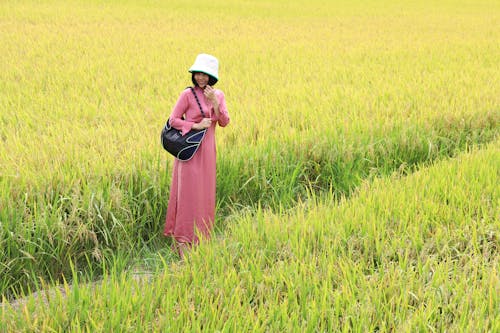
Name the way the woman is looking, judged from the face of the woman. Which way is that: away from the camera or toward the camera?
toward the camera

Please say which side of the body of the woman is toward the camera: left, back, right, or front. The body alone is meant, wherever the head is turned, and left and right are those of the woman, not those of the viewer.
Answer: front
